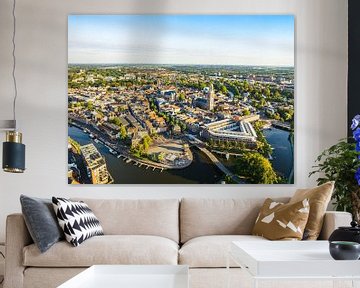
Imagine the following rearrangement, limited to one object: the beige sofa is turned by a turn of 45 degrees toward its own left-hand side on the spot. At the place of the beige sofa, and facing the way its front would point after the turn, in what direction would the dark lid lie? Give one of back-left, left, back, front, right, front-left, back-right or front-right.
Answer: front

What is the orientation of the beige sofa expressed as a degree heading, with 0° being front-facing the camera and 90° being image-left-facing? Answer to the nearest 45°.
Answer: approximately 0°

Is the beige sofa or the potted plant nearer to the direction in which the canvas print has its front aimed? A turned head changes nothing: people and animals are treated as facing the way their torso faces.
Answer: the beige sofa

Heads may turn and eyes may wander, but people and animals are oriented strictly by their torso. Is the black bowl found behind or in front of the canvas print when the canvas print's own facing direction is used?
in front

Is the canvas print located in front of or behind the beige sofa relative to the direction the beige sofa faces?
behind

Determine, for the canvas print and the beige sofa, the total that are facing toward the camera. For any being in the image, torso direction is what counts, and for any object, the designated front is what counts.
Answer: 2

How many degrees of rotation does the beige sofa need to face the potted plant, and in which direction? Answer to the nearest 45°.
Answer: approximately 135° to its left

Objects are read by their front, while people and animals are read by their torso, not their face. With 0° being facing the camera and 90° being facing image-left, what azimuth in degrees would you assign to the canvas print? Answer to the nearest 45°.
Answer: approximately 0°

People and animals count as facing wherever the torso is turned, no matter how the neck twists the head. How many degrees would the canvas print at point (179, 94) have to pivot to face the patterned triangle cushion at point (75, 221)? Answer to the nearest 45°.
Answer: approximately 45° to its right

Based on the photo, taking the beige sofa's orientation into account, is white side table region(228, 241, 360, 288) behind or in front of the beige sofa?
in front

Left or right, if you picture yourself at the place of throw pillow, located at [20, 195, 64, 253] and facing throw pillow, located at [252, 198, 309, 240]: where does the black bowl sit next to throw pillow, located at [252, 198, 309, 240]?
right

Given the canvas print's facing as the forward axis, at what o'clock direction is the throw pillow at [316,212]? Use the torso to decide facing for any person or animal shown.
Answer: The throw pillow is roughly at 11 o'clock from the canvas print.

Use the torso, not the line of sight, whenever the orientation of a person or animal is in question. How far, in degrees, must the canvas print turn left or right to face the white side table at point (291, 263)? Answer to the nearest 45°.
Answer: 0° — it already faces it
